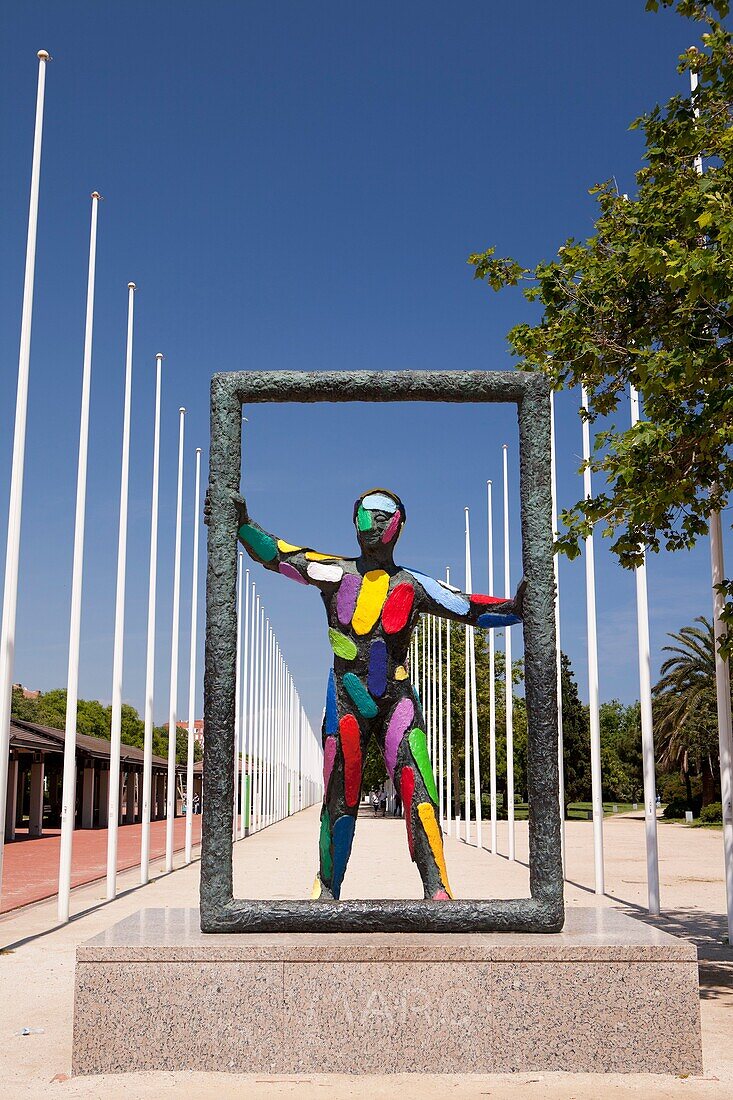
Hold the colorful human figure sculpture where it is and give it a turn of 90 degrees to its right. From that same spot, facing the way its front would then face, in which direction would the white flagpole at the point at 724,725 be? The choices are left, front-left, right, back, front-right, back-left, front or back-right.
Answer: back-right

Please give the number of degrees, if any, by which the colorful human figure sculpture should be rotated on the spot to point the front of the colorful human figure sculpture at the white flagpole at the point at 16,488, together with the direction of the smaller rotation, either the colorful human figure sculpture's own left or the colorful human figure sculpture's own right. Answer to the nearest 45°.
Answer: approximately 135° to the colorful human figure sculpture's own right

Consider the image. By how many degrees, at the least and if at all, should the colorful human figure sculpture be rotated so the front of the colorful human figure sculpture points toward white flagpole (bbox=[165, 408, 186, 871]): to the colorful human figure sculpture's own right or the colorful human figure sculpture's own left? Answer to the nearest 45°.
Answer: approximately 180°

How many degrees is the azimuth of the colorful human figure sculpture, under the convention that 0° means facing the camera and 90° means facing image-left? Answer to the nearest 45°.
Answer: approximately 0°

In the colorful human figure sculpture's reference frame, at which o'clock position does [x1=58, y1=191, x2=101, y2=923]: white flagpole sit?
The white flagpole is roughly at 5 o'clock from the colorful human figure sculpture.

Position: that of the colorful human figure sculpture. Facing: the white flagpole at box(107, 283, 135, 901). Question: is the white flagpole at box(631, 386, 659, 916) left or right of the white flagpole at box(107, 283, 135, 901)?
right

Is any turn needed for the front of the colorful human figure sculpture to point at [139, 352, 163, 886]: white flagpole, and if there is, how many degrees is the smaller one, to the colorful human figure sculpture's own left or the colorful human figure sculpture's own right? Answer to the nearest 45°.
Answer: approximately 180°
